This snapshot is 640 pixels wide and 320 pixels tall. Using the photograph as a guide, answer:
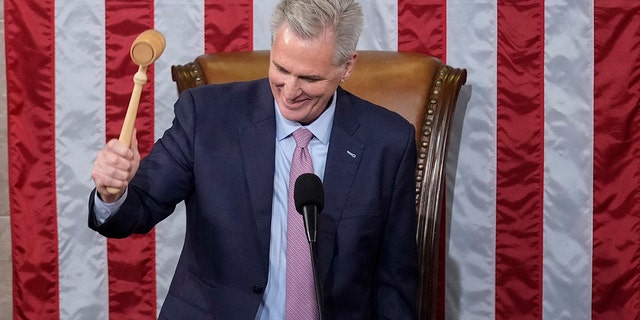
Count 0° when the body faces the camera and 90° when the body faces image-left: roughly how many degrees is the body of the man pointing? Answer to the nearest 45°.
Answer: approximately 0°

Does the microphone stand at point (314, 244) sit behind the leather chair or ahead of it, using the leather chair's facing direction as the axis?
ahead

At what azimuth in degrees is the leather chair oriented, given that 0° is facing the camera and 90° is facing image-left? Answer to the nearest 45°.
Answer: approximately 0°

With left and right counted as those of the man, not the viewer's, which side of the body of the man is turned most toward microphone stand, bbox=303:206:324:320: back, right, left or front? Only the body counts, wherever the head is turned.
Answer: front
